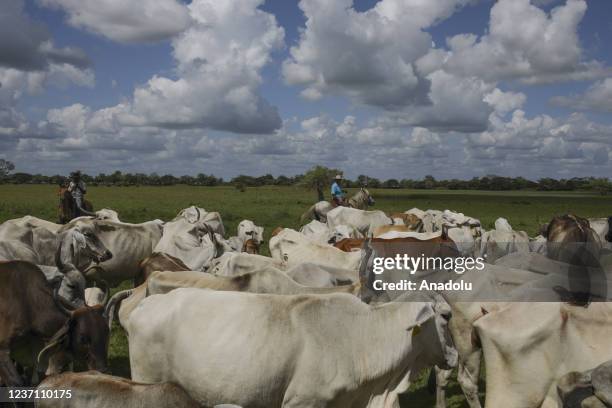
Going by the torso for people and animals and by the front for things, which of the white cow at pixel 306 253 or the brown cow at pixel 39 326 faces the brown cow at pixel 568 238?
the brown cow at pixel 39 326

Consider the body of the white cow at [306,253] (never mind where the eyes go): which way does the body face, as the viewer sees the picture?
to the viewer's left

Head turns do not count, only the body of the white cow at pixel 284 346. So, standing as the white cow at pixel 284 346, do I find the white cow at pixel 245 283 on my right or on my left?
on my left

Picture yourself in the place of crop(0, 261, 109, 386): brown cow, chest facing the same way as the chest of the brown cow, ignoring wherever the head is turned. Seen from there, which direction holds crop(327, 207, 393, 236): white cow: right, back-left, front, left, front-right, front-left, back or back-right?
front-left

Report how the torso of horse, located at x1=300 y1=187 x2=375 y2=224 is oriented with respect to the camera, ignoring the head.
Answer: to the viewer's right

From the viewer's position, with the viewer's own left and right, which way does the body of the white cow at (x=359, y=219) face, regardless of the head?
facing to the right of the viewer

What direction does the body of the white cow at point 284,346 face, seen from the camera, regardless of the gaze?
to the viewer's right

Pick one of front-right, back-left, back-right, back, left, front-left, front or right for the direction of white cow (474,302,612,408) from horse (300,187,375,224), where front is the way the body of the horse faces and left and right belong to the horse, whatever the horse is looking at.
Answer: right

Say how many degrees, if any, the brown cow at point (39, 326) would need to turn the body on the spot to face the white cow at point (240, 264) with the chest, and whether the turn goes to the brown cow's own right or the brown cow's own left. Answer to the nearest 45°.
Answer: approximately 45° to the brown cow's own left

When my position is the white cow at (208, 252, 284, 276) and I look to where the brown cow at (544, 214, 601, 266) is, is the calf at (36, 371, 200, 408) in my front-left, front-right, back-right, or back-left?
back-right
